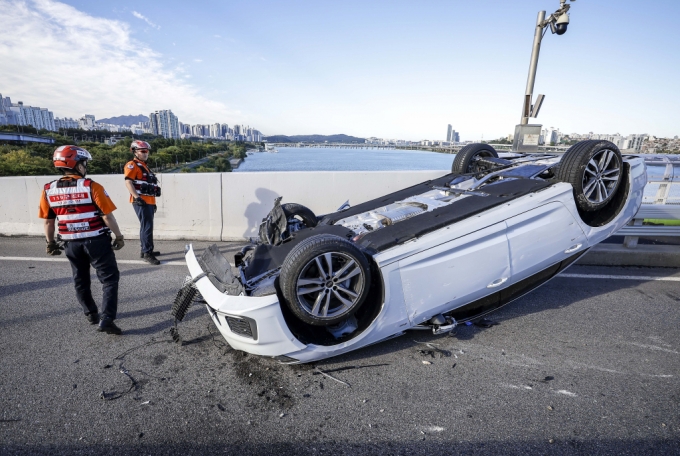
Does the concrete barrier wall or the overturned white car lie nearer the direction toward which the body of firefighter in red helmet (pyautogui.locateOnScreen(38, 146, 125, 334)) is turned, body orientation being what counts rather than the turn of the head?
the concrete barrier wall

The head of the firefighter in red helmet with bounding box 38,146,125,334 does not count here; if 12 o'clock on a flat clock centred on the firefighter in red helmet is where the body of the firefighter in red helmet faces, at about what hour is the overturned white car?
The overturned white car is roughly at 3 o'clock from the firefighter in red helmet.

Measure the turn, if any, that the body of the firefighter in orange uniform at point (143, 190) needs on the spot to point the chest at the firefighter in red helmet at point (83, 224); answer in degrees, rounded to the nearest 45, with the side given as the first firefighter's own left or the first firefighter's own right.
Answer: approximately 45° to the first firefighter's own right

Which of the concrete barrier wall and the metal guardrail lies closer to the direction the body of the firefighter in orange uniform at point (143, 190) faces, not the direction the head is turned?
the metal guardrail

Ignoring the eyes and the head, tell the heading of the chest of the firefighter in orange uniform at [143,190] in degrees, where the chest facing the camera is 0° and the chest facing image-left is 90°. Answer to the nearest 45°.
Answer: approximately 315°

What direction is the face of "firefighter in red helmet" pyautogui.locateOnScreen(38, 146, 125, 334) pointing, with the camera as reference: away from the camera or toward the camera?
away from the camera

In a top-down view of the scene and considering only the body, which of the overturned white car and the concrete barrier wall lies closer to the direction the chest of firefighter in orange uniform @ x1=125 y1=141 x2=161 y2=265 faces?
the overturned white car

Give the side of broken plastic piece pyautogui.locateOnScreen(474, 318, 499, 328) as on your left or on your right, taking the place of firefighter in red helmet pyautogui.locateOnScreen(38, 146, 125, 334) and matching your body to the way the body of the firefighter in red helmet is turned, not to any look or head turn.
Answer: on your right

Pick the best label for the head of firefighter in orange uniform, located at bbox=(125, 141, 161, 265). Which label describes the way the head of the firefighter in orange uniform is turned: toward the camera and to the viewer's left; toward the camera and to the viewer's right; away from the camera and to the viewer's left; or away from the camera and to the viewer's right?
toward the camera and to the viewer's right

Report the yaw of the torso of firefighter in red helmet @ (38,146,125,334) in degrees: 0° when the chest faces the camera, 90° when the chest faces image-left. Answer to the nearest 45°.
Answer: approximately 225°

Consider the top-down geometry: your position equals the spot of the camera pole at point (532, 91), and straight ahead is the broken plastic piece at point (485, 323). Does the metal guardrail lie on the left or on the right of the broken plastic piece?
left
